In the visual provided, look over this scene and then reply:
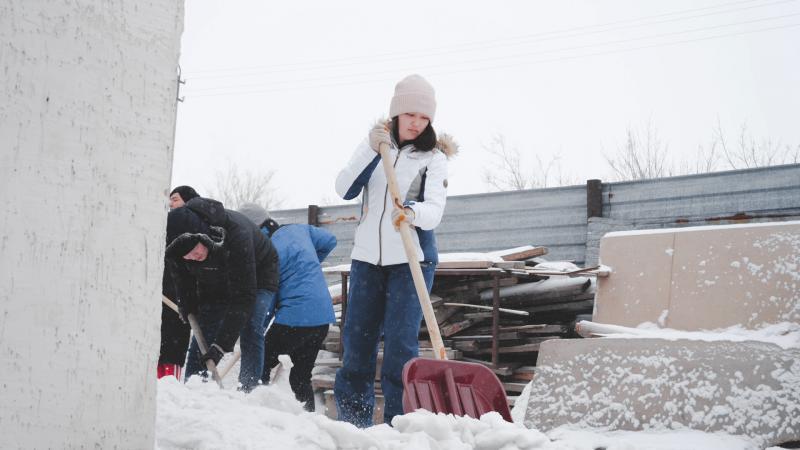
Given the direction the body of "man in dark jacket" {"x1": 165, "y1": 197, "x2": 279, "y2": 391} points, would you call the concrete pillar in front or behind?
in front

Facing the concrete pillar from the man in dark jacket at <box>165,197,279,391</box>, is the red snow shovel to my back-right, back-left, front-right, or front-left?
front-left

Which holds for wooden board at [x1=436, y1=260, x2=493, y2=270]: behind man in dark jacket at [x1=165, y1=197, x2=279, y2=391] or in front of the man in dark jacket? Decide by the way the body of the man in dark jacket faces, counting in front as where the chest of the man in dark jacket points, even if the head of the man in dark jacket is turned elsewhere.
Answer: behind

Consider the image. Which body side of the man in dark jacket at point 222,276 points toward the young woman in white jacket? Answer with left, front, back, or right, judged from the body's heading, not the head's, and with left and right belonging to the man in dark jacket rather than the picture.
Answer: left

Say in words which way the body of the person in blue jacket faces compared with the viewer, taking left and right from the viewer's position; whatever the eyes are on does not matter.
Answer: facing away from the viewer and to the left of the viewer

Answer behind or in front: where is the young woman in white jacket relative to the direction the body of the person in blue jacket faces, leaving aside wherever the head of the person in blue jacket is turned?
behind

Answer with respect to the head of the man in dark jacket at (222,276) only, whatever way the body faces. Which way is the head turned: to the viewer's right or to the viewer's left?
to the viewer's left

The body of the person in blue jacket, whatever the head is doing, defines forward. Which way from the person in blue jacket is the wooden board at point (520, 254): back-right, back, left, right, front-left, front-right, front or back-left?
right

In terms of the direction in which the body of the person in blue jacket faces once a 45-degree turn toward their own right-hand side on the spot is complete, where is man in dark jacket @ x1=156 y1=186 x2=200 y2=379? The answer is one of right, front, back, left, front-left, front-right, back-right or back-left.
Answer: left

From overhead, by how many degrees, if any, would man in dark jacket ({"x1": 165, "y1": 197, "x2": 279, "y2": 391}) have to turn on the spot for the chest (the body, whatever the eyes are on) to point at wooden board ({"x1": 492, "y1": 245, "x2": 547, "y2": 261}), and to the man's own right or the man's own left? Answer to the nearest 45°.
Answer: approximately 180°

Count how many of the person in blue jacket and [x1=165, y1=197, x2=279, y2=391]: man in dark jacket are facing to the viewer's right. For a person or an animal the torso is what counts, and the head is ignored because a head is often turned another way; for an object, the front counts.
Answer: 0

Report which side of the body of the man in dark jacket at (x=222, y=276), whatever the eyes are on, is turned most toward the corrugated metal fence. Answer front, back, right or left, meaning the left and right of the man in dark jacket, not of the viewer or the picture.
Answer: back

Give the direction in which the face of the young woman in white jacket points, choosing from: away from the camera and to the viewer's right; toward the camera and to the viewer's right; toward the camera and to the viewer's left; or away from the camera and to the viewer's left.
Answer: toward the camera and to the viewer's left

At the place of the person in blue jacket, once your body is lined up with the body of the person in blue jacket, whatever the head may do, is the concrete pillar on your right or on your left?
on your left

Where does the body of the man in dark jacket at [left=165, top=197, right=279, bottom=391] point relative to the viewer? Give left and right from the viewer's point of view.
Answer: facing the viewer and to the left of the viewer
